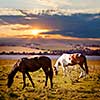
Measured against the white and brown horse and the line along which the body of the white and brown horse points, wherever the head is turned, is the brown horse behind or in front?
in front

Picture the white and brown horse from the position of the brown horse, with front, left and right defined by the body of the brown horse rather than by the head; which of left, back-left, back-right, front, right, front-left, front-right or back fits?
back

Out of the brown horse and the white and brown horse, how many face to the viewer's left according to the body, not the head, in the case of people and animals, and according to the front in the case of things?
2

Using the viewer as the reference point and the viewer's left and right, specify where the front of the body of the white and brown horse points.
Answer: facing to the left of the viewer

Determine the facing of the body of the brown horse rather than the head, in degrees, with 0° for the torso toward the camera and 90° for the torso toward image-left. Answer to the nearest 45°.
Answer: approximately 90°
